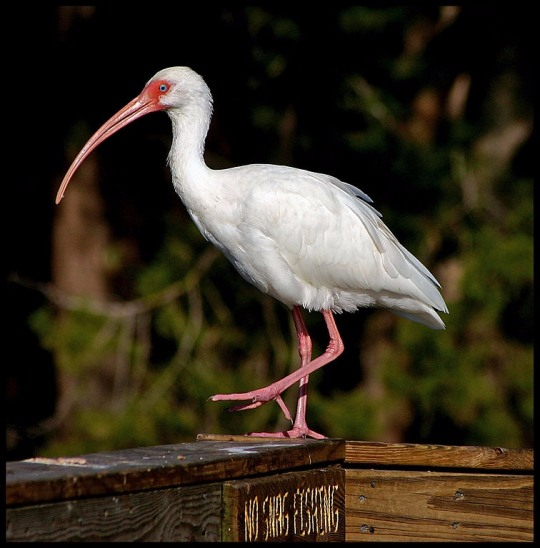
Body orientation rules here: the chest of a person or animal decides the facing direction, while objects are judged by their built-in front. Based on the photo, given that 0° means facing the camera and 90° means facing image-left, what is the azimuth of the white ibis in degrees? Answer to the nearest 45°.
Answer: approximately 90°
